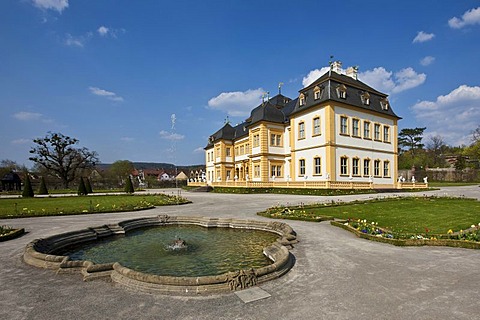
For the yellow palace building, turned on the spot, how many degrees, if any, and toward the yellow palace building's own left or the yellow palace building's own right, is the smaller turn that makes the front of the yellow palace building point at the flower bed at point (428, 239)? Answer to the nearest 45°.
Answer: approximately 45° to the yellow palace building's own left
